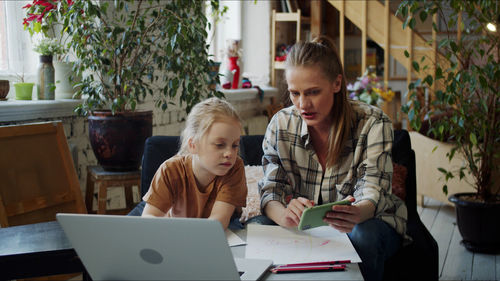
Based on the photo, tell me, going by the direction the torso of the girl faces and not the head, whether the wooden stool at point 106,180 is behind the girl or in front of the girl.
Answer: behind

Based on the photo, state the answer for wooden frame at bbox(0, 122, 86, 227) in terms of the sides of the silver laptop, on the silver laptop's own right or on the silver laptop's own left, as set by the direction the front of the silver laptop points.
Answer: on the silver laptop's own left

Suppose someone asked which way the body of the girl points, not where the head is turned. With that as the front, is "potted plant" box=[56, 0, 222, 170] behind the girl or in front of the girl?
behind

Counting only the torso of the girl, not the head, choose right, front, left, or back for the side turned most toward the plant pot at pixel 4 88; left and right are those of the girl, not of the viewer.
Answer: back

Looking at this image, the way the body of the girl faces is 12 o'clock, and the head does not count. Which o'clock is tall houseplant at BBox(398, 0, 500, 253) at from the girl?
The tall houseplant is roughly at 9 o'clock from the girl.

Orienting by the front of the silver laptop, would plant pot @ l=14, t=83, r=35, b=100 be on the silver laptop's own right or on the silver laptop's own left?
on the silver laptop's own left

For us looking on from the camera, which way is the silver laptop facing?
facing away from the viewer and to the right of the viewer

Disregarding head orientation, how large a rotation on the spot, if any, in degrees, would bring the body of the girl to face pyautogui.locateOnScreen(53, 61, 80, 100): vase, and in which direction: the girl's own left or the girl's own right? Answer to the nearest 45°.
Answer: approximately 180°
